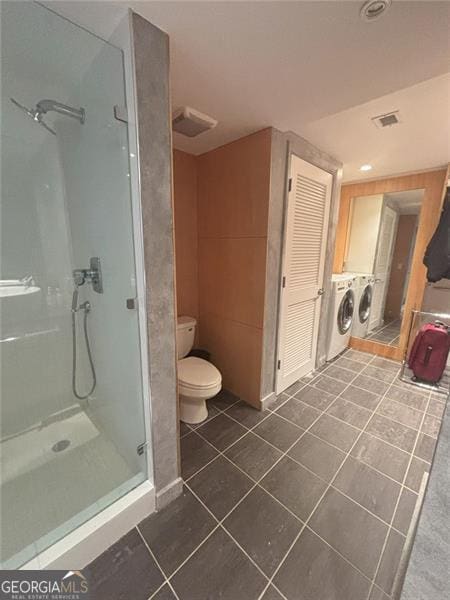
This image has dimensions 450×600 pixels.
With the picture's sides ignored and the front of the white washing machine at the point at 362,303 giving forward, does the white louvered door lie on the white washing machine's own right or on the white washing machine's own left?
on the white washing machine's own right

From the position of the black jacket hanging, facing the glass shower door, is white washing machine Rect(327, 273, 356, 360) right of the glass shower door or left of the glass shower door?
right

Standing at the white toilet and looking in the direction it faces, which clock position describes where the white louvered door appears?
The white louvered door is roughly at 10 o'clock from the white toilet.

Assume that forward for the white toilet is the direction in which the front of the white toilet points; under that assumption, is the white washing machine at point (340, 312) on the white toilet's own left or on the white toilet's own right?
on the white toilet's own left

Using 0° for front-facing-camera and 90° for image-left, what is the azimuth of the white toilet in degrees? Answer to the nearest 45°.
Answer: approximately 315°
